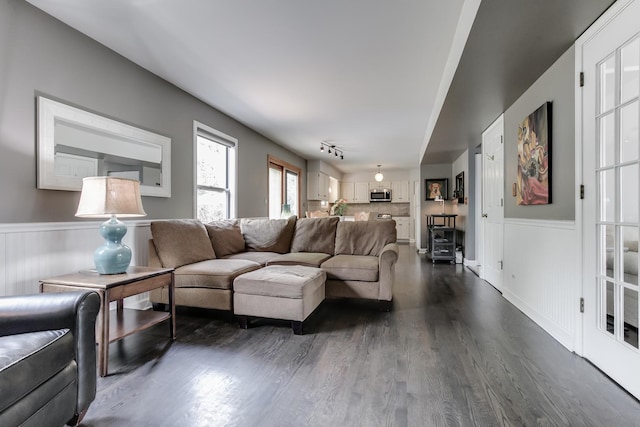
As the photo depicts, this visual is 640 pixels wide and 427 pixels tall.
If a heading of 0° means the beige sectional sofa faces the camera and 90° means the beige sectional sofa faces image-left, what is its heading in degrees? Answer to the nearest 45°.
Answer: approximately 0°

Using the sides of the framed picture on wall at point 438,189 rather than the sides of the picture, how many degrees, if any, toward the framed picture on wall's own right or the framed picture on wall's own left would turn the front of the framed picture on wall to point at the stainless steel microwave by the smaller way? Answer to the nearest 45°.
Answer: approximately 135° to the framed picture on wall's own right

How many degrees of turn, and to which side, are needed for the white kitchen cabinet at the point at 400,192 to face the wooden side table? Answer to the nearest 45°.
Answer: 0° — it already faces it

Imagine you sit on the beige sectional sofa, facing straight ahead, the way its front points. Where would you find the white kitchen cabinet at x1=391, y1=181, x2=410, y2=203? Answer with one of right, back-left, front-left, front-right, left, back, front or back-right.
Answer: back-left

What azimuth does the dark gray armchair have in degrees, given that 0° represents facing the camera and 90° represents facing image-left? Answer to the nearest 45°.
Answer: approximately 315°
